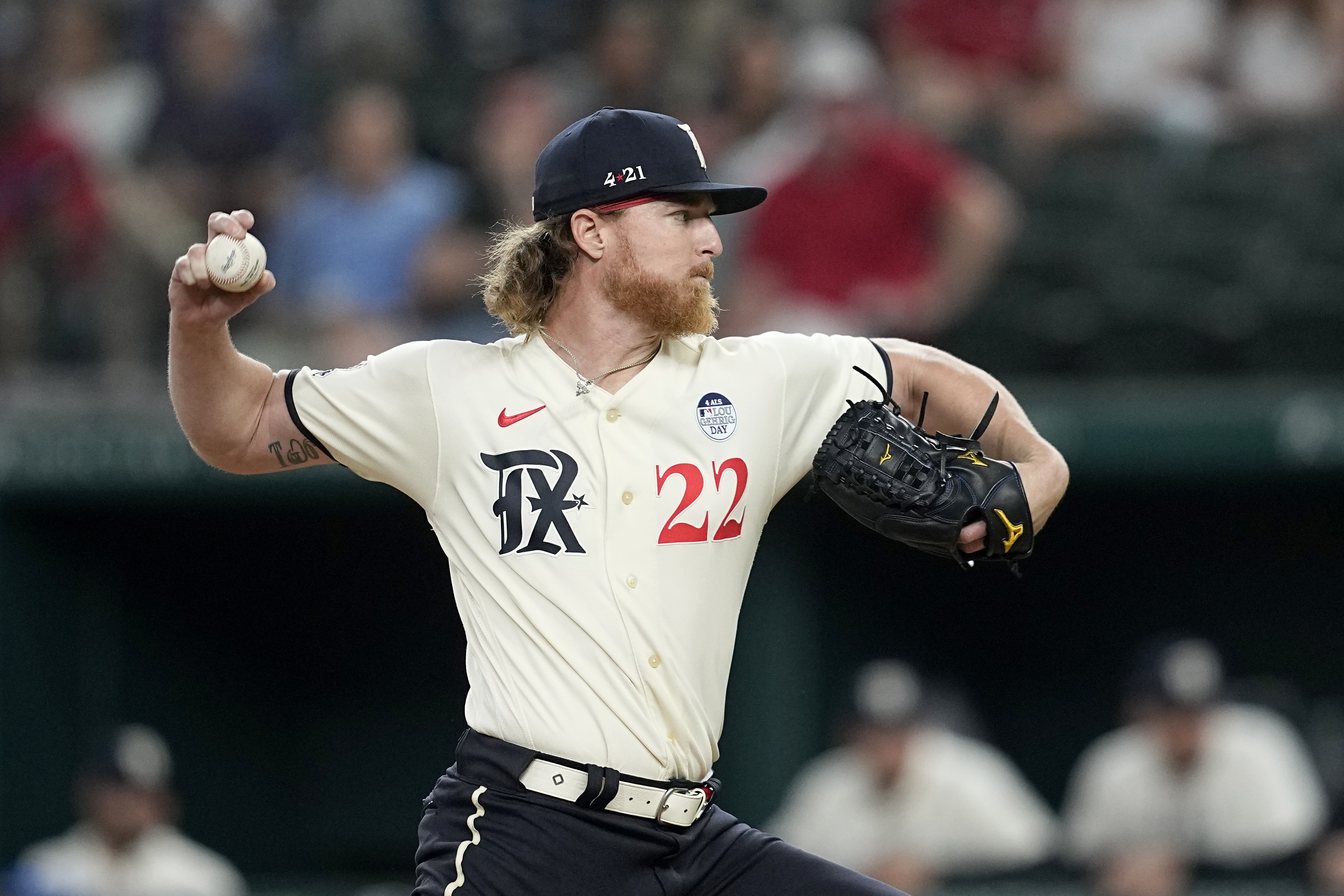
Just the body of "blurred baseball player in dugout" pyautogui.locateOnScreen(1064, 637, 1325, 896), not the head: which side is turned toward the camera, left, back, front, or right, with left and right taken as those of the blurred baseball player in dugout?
front

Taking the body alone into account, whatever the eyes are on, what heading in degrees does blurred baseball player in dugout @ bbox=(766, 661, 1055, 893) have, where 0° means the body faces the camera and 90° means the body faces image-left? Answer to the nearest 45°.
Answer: approximately 0°

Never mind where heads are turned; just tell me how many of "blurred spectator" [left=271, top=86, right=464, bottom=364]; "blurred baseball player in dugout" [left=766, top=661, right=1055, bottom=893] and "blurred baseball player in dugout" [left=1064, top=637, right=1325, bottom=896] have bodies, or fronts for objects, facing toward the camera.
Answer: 3

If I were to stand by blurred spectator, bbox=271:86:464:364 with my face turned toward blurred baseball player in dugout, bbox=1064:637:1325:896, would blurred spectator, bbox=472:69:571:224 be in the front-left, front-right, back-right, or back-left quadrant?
front-left

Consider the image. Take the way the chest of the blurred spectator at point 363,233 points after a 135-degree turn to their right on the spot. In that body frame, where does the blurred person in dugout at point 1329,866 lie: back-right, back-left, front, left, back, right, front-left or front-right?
back

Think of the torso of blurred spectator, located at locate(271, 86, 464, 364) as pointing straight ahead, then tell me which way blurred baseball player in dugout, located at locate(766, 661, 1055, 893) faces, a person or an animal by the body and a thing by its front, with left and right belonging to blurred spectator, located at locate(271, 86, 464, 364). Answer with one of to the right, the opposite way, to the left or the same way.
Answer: the same way

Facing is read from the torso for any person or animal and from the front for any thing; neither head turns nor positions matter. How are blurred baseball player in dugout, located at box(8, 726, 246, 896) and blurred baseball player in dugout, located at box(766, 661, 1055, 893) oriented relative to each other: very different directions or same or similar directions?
same or similar directions

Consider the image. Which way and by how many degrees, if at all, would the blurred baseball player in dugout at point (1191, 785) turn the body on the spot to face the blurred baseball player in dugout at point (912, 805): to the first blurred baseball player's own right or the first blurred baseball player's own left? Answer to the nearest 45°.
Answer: approximately 90° to the first blurred baseball player's own right

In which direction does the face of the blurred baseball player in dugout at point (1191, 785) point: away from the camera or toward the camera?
toward the camera

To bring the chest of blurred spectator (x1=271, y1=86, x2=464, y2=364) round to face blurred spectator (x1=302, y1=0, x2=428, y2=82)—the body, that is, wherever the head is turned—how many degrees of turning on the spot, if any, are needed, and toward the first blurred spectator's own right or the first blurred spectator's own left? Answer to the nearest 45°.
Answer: approximately 180°

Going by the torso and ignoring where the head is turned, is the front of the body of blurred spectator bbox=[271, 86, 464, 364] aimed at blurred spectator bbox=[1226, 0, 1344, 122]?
no

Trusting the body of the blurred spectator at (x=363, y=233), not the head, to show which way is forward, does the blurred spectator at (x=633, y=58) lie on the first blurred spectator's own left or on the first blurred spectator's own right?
on the first blurred spectator's own left

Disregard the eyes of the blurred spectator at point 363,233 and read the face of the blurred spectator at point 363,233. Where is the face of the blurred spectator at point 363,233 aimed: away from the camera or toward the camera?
toward the camera

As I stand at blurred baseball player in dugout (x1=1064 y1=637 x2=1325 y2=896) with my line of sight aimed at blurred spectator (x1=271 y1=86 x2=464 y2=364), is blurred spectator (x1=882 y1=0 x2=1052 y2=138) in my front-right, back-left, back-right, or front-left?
front-right

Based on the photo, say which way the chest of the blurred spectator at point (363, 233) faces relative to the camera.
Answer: toward the camera

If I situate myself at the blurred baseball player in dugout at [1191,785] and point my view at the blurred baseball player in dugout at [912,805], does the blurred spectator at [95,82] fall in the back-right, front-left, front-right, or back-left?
front-right

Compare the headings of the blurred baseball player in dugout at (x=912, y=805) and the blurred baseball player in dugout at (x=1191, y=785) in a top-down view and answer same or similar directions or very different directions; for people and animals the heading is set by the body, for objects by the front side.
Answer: same or similar directions

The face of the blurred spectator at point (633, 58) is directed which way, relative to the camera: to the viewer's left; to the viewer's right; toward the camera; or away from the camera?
toward the camera
